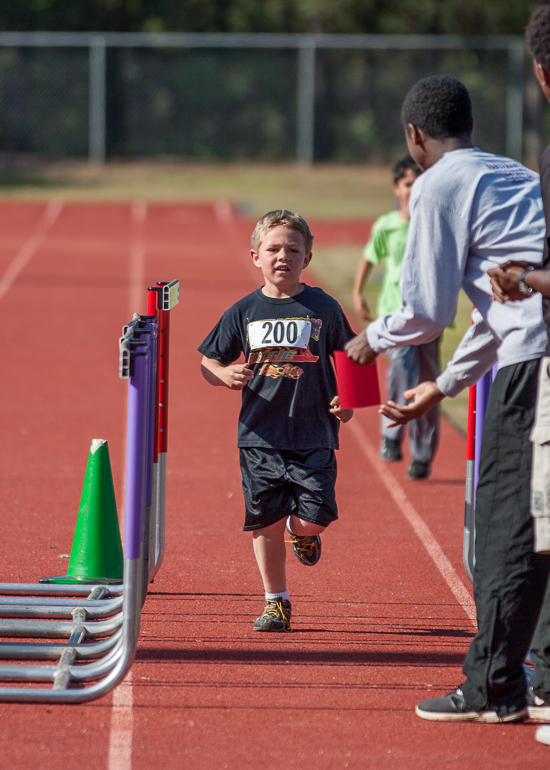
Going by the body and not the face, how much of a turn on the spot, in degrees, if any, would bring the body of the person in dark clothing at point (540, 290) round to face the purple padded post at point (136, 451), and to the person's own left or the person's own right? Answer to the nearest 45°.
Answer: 0° — they already face it

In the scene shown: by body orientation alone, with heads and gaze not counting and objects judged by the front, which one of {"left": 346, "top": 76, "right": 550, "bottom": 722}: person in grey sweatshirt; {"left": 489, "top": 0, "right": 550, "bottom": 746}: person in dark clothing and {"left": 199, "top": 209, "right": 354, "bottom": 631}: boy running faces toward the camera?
the boy running

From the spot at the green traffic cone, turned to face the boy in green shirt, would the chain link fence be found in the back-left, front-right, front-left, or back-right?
front-left

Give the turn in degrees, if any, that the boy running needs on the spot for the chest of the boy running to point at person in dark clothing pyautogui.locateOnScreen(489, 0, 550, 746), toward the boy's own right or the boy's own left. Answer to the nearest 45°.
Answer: approximately 45° to the boy's own left

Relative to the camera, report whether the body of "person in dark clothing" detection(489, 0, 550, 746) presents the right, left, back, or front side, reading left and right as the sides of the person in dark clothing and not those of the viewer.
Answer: left

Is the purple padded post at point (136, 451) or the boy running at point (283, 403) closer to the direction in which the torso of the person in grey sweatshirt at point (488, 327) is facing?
the boy running

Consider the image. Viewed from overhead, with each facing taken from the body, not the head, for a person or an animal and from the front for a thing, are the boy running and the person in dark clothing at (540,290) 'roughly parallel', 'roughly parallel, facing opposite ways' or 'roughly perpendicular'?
roughly perpendicular

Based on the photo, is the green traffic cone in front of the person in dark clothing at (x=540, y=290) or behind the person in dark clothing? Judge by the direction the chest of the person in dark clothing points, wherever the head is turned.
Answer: in front

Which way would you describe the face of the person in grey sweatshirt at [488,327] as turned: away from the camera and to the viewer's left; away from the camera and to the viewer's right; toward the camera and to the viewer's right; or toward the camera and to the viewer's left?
away from the camera and to the viewer's left

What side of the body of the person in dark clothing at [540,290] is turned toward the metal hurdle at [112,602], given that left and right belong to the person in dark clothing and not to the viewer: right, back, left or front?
front

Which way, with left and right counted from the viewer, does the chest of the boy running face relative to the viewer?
facing the viewer

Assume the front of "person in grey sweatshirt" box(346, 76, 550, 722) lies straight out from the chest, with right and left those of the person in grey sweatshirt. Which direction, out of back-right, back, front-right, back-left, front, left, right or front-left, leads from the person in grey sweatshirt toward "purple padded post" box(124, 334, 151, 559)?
front-left
